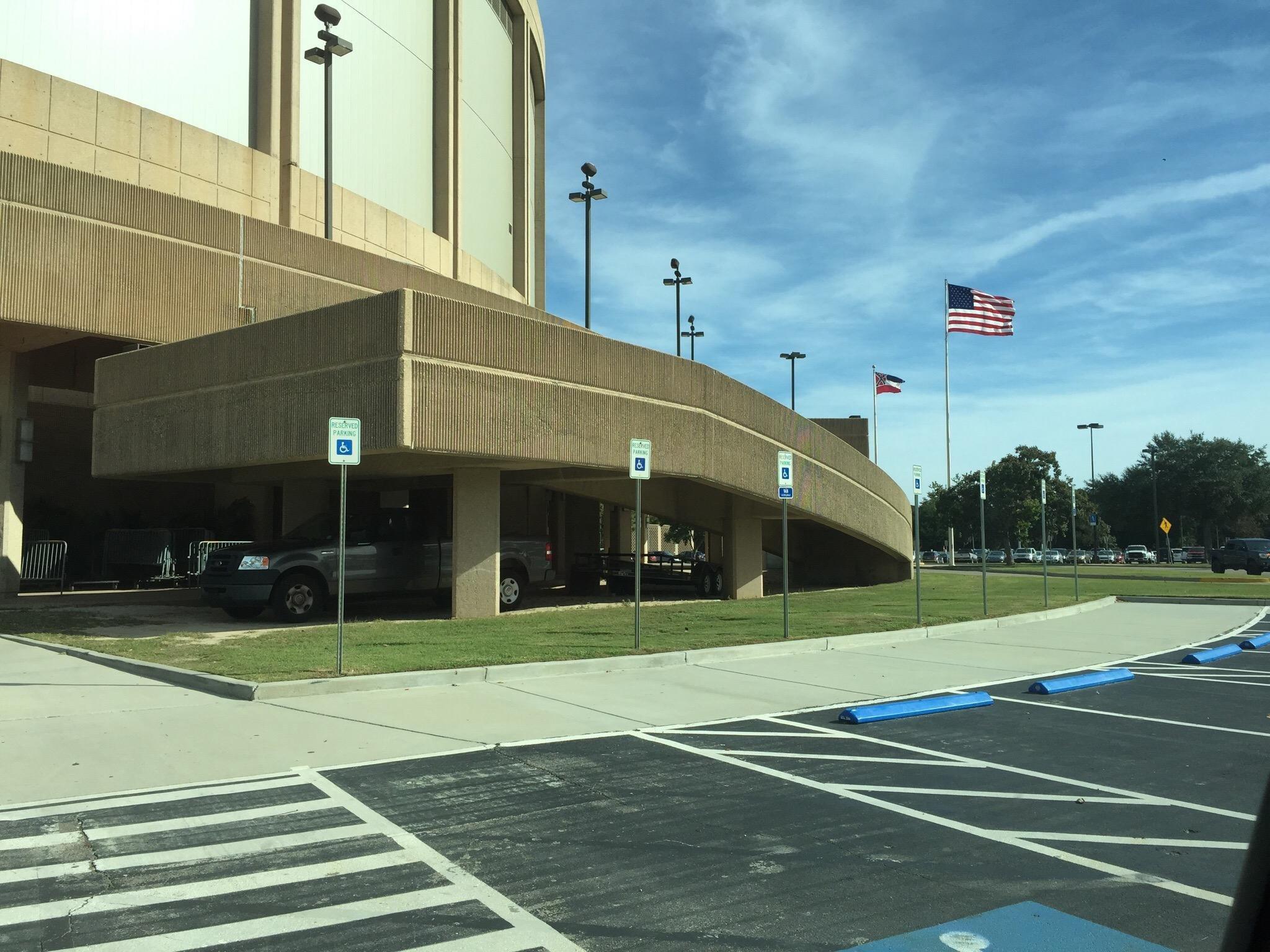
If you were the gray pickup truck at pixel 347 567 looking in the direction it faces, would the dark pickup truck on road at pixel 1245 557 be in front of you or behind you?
behind

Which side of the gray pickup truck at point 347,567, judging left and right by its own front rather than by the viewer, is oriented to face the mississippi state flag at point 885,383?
back

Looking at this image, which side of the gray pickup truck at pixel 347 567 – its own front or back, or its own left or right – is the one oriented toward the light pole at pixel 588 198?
right

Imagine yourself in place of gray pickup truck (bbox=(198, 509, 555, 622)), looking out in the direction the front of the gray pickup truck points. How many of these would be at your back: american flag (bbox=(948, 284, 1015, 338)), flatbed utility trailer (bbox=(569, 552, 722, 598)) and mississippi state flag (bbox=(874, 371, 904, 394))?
3

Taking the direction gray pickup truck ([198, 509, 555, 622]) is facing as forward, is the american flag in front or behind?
behind

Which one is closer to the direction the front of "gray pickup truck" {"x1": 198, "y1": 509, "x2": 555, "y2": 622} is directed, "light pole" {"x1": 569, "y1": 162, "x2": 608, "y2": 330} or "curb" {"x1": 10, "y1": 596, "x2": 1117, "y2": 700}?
the curb

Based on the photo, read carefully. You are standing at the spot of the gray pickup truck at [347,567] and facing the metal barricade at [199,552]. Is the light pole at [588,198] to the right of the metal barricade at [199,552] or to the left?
right

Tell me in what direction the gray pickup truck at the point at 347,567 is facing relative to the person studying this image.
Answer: facing the viewer and to the left of the viewer

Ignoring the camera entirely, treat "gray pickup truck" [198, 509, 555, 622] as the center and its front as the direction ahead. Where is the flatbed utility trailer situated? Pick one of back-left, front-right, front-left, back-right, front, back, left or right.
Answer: back
